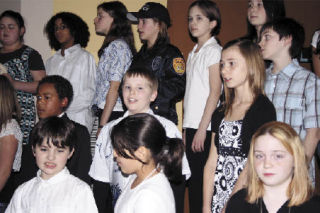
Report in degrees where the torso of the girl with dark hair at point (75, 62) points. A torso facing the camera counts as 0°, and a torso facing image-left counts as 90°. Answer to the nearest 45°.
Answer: approximately 45°

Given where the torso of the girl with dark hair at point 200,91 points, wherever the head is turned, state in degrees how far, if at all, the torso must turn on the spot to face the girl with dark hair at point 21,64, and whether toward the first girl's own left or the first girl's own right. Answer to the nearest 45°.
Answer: approximately 45° to the first girl's own right

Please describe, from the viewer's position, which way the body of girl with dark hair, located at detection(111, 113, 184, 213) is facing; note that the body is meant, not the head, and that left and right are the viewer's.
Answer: facing to the left of the viewer

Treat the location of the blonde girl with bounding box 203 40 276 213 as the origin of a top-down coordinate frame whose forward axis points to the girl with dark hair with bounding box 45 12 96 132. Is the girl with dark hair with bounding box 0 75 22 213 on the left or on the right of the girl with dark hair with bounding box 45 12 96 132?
left

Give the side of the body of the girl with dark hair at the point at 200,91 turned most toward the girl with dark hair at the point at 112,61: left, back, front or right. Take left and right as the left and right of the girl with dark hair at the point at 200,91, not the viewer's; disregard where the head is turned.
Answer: right

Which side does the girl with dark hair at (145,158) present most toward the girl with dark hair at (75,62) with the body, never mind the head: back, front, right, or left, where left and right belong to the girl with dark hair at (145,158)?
right

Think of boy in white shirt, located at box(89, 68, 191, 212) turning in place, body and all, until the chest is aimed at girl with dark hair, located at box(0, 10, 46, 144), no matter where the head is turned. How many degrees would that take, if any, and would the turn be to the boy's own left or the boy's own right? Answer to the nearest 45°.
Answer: approximately 135° to the boy's own right

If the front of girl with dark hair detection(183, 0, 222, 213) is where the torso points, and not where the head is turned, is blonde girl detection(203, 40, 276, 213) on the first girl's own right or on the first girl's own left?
on the first girl's own left

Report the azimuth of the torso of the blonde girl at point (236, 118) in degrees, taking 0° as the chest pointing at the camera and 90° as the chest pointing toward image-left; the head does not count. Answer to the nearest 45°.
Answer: approximately 45°
